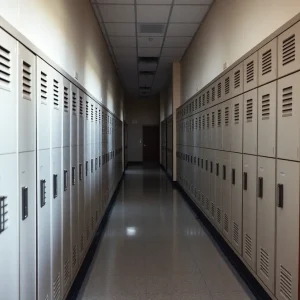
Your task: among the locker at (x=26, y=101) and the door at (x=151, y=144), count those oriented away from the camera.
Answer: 0

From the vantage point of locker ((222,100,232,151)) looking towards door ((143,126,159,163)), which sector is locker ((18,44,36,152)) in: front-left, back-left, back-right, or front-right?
back-left

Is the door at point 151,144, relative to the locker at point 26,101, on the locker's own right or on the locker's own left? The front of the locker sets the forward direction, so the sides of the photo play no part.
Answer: on the locker's own left

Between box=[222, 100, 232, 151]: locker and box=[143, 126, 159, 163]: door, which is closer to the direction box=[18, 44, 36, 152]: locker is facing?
the locker

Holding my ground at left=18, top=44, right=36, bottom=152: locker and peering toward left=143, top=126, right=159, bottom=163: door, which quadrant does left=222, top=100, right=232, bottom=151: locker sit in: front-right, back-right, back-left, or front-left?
front-right

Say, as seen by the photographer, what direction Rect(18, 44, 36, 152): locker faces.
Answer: facing the viewer and to the right of the viewer

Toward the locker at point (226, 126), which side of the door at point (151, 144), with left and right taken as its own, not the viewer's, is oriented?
front

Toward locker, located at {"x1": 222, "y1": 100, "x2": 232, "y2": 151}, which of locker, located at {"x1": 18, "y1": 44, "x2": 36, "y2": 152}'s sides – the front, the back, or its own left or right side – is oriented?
left

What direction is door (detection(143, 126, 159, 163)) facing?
toward the camera

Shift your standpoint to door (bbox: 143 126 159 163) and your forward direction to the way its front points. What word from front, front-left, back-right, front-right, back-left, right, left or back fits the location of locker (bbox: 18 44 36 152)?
front
